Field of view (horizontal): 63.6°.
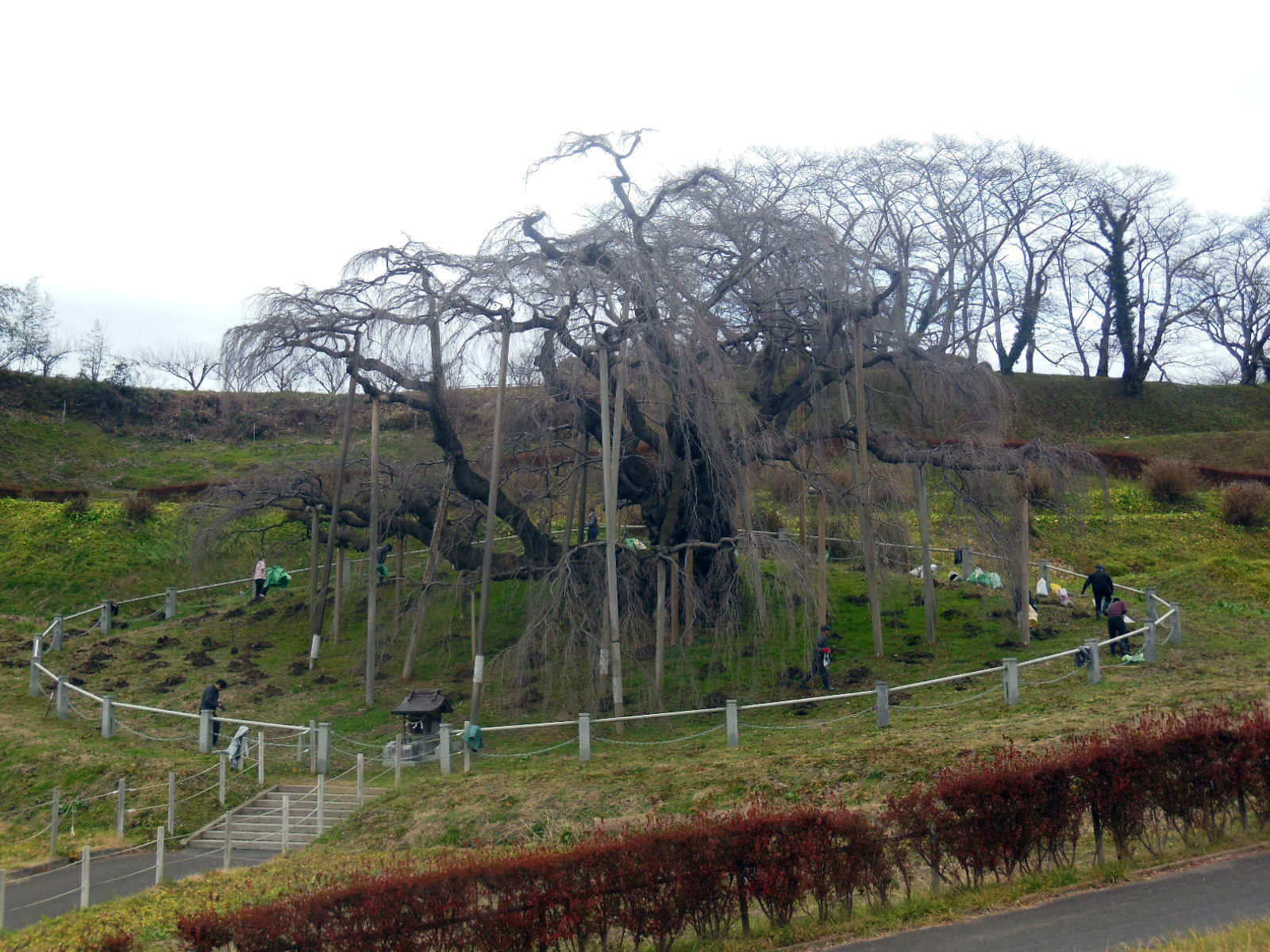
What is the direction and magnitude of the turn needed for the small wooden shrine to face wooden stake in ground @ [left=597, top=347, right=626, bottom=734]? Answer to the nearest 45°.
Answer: approximately 135° to its left

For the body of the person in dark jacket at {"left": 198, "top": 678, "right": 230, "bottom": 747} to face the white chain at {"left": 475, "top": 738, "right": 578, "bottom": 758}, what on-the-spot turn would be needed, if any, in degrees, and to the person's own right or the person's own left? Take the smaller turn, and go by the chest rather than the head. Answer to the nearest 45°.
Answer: approximately 45° to the person's own right

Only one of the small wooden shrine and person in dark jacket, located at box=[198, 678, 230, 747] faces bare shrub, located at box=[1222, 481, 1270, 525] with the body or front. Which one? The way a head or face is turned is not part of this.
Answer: the person in dark jacket

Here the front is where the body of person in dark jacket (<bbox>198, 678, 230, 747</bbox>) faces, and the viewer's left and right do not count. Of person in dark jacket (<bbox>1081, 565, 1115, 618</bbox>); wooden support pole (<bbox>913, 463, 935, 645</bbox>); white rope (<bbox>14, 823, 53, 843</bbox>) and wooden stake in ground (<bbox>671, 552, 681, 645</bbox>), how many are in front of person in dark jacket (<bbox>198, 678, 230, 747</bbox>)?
3

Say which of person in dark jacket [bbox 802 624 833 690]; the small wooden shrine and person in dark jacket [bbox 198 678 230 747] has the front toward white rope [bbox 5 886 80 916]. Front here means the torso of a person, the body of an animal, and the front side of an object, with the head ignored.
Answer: the small wooden shrine

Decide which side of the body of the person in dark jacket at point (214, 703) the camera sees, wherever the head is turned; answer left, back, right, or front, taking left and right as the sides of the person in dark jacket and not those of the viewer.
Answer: right
